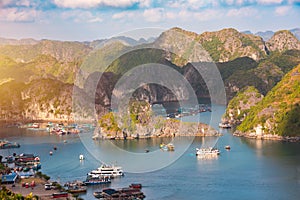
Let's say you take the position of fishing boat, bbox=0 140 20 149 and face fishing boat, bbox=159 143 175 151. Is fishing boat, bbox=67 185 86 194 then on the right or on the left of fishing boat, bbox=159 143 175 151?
right

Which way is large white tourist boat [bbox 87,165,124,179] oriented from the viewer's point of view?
to the viewer's left
